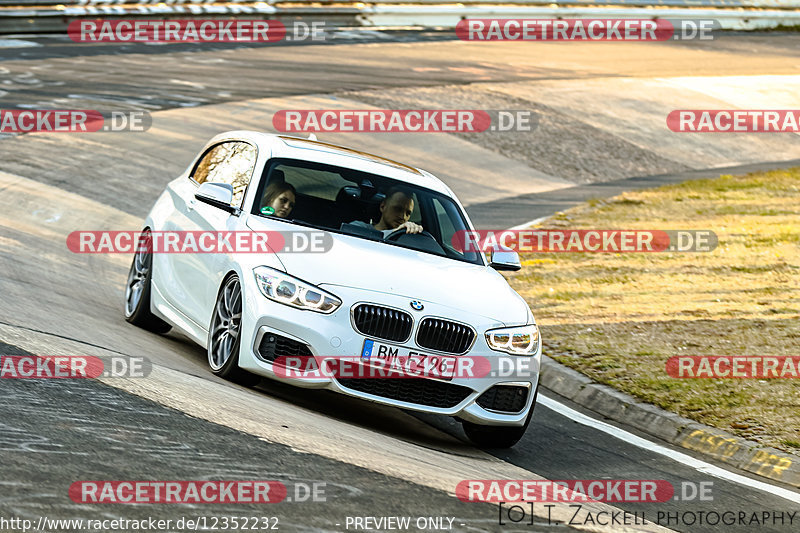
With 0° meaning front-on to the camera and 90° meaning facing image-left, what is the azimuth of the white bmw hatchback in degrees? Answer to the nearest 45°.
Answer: approximately 315°

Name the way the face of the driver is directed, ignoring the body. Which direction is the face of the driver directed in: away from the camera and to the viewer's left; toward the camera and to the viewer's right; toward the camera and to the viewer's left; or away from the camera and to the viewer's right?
toward the camera and to the viewer's right
